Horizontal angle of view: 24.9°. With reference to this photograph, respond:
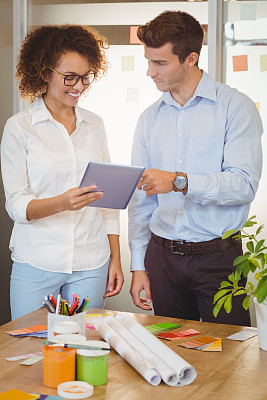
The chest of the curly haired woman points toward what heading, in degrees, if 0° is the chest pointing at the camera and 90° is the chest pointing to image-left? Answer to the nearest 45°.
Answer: approximately 315°

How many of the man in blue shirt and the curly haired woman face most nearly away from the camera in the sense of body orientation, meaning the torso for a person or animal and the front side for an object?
0

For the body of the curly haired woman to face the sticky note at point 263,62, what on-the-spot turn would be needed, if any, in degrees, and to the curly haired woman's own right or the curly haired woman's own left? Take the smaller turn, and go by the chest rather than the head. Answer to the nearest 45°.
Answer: approximately 90° to the curly haired woman's own left

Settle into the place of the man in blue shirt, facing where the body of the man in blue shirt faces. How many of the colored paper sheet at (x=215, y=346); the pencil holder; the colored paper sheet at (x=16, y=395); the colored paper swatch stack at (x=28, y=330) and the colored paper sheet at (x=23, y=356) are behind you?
0

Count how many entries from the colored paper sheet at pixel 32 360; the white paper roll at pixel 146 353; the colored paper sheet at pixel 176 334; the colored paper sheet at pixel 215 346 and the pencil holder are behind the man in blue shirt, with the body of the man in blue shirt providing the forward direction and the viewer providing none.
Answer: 0

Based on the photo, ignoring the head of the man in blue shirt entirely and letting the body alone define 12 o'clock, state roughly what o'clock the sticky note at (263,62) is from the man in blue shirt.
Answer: The sticky note is roughly at 5 o'clock from the man in blue shirt.

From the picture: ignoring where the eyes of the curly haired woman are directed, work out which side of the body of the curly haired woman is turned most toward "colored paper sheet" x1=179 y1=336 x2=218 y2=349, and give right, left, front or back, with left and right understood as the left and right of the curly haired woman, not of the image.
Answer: front

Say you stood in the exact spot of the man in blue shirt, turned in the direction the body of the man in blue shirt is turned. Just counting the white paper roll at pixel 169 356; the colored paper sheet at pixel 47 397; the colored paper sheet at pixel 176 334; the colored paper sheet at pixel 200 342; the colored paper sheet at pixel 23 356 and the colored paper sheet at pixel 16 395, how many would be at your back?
0

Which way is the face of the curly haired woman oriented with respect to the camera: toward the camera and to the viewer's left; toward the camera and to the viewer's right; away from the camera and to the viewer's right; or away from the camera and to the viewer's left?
toward the camera and to the viewer's right

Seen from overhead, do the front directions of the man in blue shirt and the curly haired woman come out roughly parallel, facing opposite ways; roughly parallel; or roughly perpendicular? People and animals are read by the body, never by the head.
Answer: roughly perpendicular

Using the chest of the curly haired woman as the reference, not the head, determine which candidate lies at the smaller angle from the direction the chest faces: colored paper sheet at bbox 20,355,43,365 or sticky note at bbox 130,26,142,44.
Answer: the colored paper sheet

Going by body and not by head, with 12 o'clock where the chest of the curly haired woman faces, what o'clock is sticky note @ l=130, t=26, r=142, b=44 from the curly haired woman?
The sticky note is roughly at 8 o'clock from the curly haired woman.

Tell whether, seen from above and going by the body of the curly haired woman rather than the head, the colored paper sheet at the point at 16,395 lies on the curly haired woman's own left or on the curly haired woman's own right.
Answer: on the curly haired woman's own right

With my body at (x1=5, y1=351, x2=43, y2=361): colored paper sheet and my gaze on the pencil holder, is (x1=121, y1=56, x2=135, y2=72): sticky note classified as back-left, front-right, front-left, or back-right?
front-left

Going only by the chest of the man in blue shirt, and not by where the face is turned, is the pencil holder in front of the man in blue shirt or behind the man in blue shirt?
in front

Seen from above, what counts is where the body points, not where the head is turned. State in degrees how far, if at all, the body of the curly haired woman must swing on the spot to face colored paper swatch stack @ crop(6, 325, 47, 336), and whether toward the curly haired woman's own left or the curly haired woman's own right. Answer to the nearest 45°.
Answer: approximately 45° to the curly haired woman's own right
